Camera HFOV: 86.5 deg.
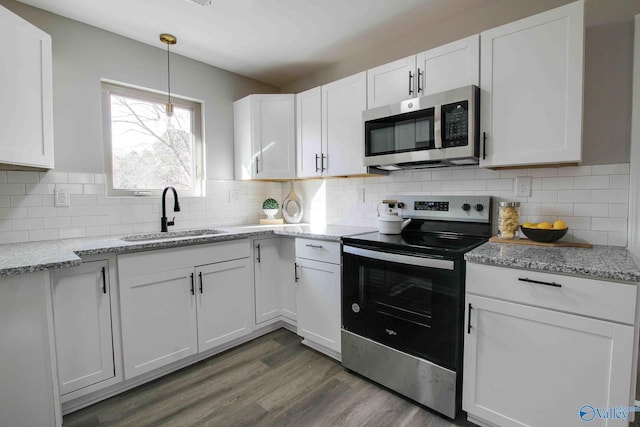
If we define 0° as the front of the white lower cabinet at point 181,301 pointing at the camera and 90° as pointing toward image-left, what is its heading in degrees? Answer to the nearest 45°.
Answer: approximately 315°

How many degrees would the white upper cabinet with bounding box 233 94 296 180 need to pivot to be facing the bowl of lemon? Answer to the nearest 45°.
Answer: approximately 45° to its left

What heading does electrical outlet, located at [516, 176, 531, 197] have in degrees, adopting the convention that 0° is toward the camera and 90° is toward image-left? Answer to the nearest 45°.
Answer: approximately 0°

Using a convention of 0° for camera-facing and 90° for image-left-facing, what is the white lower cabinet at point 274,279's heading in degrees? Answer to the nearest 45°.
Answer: approximately 0°

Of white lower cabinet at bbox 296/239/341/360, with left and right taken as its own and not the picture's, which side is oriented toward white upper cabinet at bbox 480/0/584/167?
left

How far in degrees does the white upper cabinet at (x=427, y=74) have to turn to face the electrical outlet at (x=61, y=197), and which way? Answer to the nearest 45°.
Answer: approximately 45° to its right

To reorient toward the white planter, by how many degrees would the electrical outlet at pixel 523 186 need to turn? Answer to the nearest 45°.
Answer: approximately 90° to its right

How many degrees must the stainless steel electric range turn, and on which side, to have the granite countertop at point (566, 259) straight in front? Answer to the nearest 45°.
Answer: approximately 135° to its left

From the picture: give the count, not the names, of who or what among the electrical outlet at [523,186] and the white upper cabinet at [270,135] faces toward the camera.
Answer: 2

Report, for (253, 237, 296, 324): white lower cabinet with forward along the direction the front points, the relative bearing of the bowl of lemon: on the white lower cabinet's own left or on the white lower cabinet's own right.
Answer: on the white lower cabinet's own left

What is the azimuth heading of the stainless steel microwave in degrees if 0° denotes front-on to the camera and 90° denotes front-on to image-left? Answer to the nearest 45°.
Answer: approximately 45°
